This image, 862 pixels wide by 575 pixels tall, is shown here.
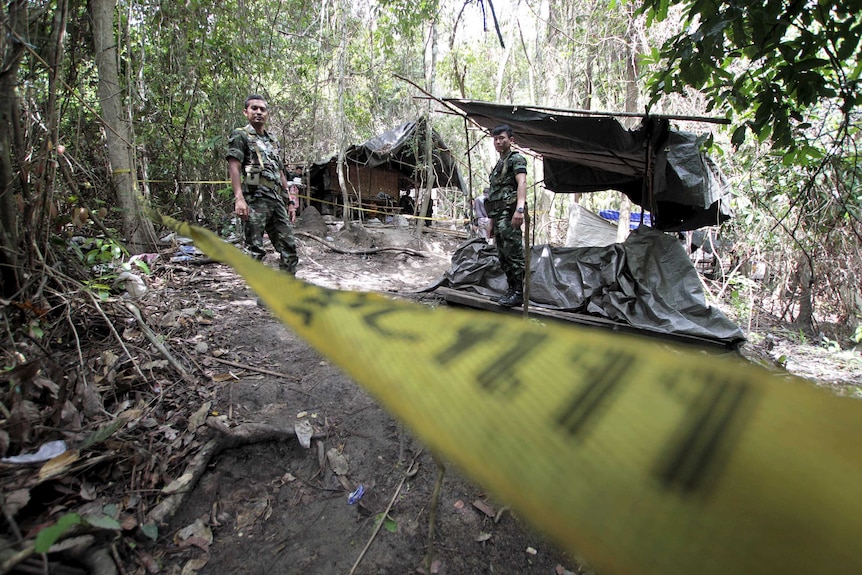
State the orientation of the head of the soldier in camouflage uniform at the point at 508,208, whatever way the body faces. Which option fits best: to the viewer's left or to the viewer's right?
to the viewer's left

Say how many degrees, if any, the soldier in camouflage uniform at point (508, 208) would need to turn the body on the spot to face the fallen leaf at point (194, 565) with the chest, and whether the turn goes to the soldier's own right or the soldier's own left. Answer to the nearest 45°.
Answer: approximately 45° to the soldier's own left

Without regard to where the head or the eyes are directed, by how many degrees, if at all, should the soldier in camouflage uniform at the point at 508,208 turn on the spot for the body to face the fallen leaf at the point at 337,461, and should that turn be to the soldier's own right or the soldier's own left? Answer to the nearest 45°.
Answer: approximately 45° to the soldier's own left

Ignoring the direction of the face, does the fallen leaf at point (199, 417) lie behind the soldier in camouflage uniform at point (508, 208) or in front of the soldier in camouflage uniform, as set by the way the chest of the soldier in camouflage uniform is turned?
in front

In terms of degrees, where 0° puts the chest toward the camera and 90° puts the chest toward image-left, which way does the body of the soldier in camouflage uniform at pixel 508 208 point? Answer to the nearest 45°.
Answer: approximately 45°

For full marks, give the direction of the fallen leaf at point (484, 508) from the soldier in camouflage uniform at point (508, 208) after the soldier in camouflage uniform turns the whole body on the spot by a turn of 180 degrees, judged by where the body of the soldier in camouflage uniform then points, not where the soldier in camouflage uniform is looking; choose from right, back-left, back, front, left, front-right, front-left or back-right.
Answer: back-right

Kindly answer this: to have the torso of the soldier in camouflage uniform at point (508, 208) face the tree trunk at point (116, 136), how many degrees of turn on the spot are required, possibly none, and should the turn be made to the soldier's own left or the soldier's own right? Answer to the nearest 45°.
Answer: approximately 45° to the soldier's own right

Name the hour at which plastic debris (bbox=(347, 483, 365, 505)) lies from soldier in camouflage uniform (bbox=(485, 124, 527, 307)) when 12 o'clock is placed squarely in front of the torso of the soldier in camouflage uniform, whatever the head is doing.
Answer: The plastic debris is roughly at 11 o'clock from the soldier in camouflage uniform.

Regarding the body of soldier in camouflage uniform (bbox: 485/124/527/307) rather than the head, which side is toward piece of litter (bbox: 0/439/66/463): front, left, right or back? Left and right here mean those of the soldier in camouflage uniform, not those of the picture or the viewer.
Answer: front

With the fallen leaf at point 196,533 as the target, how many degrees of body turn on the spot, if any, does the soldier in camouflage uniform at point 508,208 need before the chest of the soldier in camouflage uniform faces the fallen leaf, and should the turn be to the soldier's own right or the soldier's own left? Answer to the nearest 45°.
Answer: approximately 45° to the soldier's own left

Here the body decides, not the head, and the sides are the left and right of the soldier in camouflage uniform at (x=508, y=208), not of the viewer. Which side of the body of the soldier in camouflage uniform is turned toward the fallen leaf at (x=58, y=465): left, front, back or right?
front

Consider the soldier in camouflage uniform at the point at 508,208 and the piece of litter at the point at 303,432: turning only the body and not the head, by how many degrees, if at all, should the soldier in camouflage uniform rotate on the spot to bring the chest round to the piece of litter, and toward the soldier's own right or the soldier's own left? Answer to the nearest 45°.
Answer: approximately 45° to the soldier's own left
